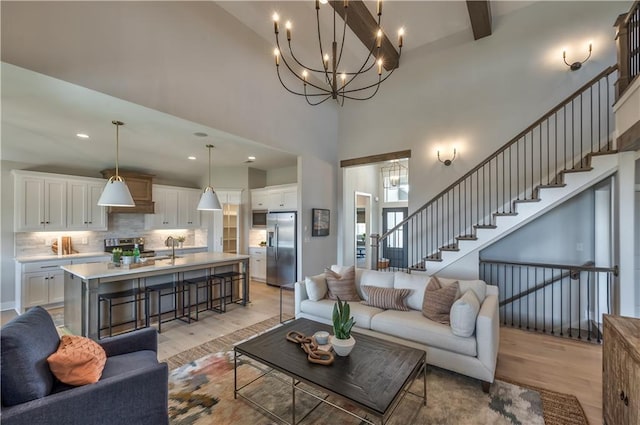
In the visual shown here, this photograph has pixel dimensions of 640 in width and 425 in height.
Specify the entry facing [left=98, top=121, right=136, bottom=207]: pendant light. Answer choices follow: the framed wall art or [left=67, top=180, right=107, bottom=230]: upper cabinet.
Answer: the upper cabinet

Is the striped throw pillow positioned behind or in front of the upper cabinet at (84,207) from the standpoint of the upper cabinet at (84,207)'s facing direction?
in front

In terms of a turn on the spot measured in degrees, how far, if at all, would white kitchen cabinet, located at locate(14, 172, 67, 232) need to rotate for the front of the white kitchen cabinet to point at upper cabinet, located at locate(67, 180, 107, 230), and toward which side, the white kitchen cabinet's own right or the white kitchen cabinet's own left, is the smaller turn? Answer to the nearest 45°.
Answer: approximately 45° to the white kitchen cabinet's own left

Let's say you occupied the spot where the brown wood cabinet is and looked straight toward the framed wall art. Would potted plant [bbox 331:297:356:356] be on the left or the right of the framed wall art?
left

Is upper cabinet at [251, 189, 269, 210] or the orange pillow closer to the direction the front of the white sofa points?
the orange pillow

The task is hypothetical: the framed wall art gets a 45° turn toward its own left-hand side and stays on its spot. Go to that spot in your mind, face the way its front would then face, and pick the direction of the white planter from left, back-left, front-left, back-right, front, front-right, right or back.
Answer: right

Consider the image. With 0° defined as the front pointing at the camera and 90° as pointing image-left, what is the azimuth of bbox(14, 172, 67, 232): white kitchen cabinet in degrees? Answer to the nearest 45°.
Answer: approximately 315°

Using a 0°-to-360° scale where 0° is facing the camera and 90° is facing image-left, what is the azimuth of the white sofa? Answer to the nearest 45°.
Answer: approximately 45°

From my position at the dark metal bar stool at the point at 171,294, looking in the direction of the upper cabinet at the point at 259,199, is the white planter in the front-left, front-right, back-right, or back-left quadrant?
back-right

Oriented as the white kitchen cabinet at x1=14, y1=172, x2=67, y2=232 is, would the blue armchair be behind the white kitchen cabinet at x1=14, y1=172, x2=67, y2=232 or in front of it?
in front

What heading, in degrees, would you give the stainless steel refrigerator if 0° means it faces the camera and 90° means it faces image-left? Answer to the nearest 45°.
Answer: approximately 45°

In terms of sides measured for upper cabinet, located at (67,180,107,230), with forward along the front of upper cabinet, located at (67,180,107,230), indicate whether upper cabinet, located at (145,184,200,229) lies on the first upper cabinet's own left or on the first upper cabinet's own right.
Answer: on the first upper cabinet's own left

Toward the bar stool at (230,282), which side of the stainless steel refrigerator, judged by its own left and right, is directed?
front
